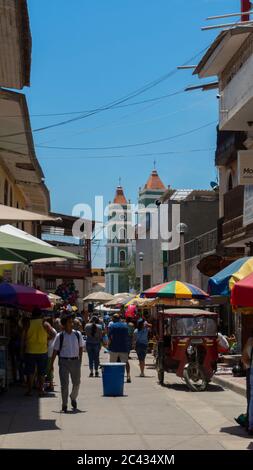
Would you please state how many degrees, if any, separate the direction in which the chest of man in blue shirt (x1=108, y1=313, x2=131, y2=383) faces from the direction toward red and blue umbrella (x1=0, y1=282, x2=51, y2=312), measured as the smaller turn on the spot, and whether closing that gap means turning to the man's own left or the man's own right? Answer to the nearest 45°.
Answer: approximately 135° to the man's own left

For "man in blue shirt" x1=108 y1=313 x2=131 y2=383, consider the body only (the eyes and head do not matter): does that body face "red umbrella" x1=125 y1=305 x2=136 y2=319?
yes

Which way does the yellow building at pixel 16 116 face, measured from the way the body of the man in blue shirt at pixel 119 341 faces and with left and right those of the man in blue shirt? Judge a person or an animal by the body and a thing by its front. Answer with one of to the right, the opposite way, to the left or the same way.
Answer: to the right

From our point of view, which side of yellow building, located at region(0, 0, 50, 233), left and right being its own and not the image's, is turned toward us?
right

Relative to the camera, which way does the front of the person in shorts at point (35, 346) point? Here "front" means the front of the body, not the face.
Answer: away from the camera

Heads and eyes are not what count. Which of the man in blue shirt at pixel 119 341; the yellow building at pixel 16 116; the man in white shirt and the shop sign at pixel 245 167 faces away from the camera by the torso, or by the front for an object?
the man in blue shirt

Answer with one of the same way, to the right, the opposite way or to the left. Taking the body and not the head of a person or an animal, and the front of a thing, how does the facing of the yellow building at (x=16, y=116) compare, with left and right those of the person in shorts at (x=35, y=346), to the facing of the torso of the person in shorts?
to the right

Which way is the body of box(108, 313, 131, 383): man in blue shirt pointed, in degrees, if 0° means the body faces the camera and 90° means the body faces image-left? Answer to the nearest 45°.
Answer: approximately 180°

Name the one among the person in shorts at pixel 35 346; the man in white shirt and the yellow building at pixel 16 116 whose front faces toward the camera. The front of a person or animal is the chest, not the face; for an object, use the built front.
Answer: the man in white shirt

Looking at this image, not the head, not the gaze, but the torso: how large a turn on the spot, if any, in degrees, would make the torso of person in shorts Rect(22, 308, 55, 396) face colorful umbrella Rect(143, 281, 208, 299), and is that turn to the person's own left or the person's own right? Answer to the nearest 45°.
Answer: approximately 45° to the person's own right

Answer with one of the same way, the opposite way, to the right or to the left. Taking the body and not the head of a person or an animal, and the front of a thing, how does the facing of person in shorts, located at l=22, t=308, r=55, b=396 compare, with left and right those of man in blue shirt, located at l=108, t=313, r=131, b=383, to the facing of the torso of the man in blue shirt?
the same way

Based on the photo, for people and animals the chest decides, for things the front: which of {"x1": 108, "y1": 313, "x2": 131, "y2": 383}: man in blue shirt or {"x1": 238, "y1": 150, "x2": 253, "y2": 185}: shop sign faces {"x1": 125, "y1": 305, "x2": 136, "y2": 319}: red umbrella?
the man in blue shirt
